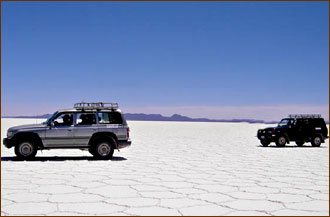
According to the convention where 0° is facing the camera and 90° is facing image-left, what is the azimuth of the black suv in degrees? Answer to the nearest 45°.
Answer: approximately 45°

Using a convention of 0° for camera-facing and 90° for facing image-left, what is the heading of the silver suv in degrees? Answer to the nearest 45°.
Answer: approximately 90°

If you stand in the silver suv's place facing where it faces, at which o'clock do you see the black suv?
The black suv is roughly at 5 o'clock from the silver suv.

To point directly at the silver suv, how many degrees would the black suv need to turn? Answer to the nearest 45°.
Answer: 0° — it already faces it
